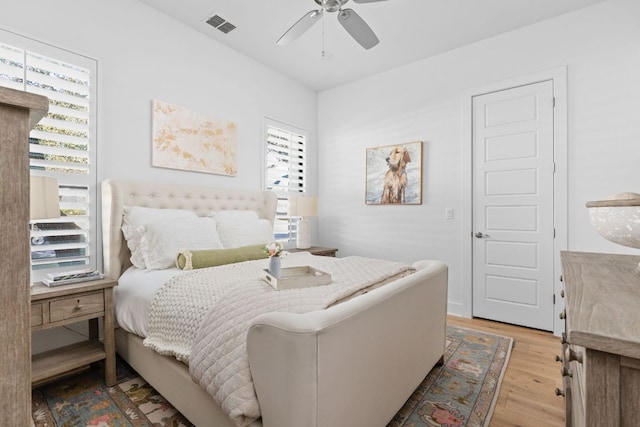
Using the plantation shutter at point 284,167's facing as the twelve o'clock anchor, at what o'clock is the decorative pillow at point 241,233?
The decorative pillow is roughly at 2 o'clock from the plantation shutter.

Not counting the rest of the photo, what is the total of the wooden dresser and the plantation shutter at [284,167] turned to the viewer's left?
1

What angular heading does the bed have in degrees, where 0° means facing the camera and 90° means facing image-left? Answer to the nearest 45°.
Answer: approximately 315°

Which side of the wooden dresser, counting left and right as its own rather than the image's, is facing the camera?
left

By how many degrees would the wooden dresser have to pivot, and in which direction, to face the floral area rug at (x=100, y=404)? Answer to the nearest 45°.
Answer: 0° — it already faces it

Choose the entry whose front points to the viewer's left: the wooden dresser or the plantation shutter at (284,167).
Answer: the wooden dresser
